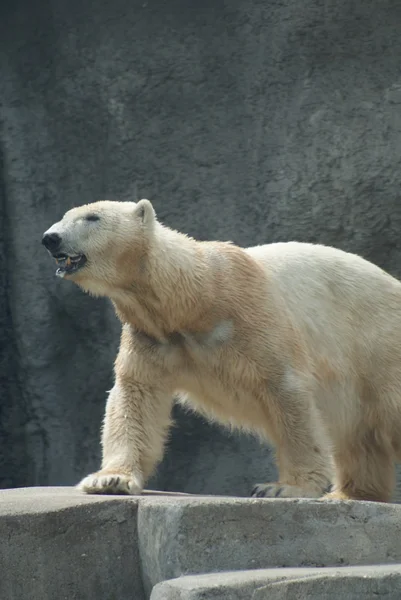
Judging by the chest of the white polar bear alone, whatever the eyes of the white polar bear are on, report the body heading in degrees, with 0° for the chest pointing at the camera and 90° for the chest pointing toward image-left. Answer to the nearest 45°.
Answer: approximately 45°
